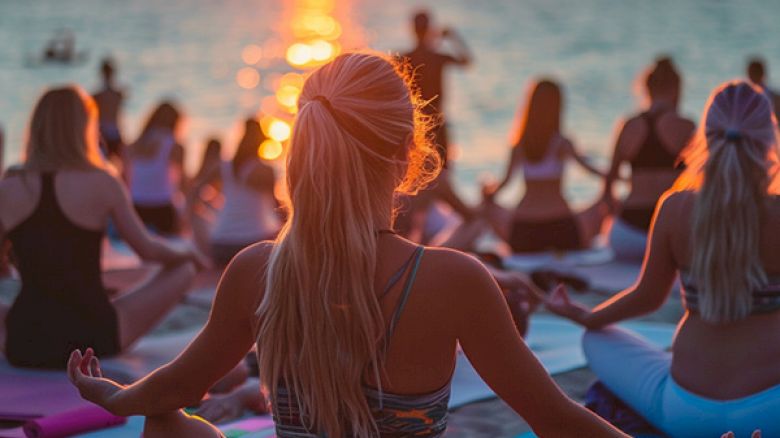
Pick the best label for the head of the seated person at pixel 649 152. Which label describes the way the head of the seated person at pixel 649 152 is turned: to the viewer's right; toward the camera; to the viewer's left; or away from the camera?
away from the camera

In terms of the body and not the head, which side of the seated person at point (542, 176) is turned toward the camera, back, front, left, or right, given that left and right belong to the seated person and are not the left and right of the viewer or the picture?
back

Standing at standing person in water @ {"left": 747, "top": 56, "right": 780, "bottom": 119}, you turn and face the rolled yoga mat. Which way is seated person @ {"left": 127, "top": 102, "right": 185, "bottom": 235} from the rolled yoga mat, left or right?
right

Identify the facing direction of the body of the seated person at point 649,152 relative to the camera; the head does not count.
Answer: away from the camera

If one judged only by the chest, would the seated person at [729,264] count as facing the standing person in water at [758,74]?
yes

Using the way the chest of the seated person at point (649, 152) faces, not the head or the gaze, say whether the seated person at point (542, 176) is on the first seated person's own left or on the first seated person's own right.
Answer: on the first seated person's own left

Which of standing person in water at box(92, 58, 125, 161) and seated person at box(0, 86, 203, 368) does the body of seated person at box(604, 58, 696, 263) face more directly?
the standing person in water

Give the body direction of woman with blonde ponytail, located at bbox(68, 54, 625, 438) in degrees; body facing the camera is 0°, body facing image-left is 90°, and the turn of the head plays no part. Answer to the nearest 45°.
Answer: approximately 180°

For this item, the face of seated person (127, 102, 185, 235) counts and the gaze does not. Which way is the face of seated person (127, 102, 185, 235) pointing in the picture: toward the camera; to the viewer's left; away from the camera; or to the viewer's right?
away from the camera

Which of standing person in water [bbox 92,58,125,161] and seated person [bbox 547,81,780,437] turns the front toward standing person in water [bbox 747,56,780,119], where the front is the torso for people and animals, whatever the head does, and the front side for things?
the seated person

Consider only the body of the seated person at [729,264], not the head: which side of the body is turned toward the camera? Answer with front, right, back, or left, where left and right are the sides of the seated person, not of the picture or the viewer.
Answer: back

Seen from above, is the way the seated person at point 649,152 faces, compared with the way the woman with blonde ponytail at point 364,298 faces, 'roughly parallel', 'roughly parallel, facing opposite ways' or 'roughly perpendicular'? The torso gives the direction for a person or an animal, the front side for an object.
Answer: roughly parallel

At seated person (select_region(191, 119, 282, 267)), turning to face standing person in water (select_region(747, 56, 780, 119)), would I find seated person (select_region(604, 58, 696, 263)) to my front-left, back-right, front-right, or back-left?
front-right

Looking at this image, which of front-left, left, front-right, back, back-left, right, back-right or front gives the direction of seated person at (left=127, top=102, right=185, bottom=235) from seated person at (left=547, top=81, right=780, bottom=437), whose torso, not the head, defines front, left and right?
front-left
